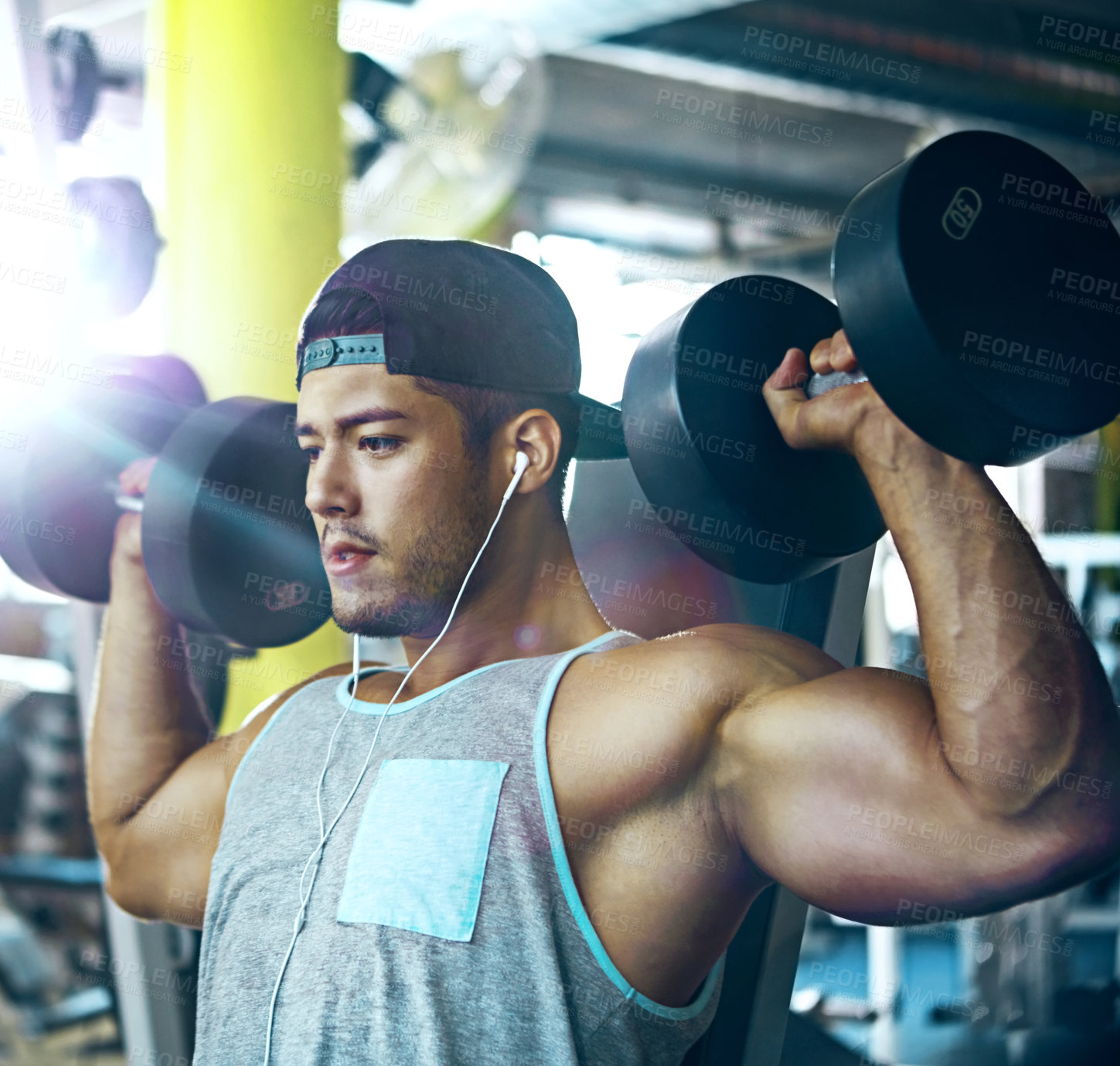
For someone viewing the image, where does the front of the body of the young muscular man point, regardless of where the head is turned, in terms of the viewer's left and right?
facing the viewer and to the left of the viewer

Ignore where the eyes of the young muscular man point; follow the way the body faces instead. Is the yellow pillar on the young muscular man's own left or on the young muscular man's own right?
on the young muscular man's own right
